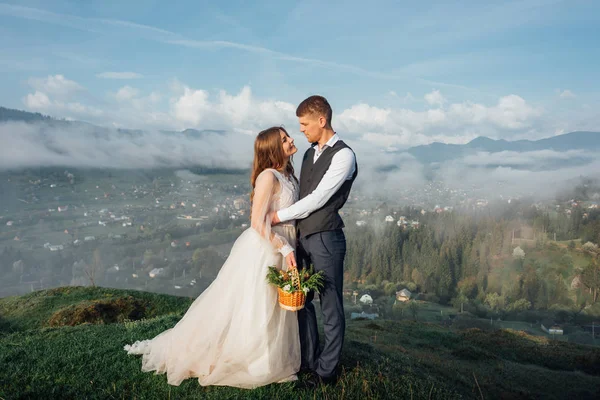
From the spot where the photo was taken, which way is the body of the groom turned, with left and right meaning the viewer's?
facing the viewer and to the left of the viewer

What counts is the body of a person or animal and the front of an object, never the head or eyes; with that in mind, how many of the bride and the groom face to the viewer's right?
1

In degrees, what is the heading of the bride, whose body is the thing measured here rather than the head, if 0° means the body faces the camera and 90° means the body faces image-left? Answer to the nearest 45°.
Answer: approximately 270°

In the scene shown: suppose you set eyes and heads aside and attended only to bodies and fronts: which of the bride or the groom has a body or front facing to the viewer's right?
the bride
